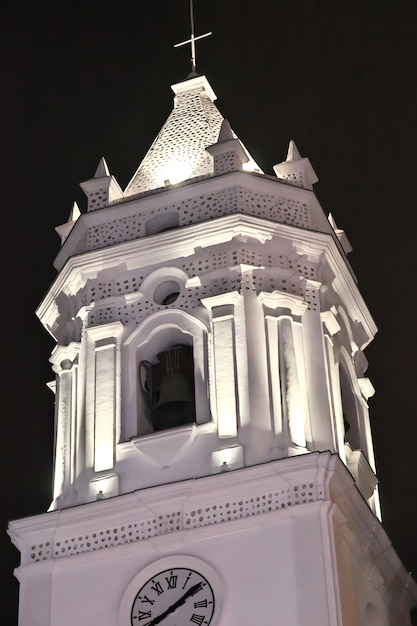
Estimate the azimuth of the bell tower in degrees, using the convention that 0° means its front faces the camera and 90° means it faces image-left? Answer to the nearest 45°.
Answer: approximately 0°
